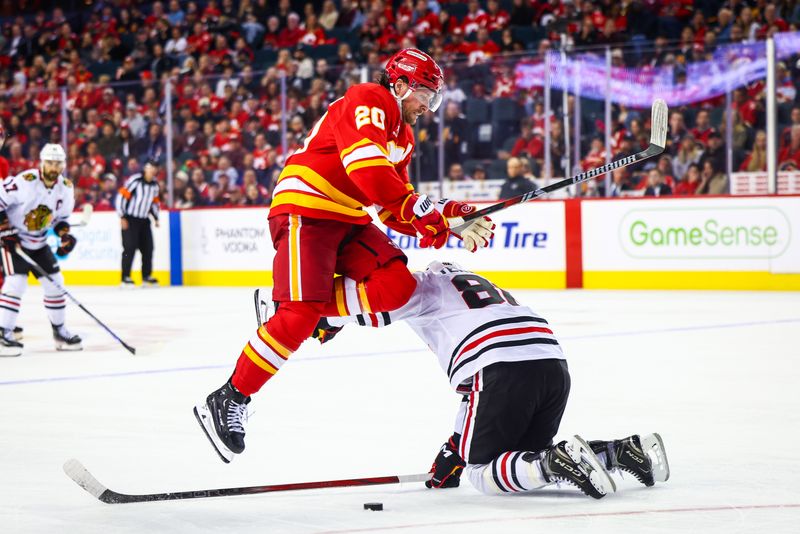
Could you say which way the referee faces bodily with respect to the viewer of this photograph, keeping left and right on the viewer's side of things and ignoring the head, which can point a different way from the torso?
facing the viewer and to the right of the viewer

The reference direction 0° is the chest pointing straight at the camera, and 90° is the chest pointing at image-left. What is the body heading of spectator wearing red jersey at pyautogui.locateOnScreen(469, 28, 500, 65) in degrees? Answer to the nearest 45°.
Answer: approximately 45°

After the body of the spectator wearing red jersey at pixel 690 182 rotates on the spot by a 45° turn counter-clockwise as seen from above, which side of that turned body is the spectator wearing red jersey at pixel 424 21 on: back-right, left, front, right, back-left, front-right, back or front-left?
back-right

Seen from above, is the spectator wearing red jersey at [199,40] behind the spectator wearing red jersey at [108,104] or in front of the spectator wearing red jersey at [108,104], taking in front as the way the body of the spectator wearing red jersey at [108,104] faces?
behind

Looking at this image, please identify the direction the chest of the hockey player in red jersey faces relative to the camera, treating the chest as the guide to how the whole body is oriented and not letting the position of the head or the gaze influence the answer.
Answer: to the viewer's right

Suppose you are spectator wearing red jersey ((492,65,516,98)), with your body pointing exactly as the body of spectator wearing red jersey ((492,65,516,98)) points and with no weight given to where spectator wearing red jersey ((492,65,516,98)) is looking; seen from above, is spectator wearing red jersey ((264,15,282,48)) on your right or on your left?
on your right

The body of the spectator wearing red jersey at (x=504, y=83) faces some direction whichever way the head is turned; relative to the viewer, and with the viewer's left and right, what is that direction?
facing the viewer and to the left of the viewer

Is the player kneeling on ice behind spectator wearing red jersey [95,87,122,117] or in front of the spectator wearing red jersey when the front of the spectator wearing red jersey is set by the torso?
in front

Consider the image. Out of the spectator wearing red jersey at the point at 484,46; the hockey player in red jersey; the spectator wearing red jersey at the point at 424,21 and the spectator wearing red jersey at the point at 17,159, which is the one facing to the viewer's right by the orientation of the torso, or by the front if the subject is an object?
the hockey player in red jersey

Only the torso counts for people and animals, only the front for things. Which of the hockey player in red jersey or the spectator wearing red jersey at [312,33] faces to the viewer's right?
the hockey player in red jersey

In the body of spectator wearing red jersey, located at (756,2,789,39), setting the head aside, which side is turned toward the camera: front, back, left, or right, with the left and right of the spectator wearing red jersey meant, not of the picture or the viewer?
front

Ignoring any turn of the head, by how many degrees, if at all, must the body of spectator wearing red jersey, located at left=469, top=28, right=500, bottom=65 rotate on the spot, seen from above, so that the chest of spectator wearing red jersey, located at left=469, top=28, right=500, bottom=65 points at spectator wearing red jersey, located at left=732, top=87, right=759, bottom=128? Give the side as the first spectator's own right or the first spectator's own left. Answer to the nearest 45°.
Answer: approximately 90° to the first spectator's own left

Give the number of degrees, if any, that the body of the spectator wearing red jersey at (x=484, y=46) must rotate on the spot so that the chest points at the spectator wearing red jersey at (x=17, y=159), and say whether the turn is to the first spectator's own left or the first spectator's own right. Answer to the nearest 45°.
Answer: approximately 45° to the first spectator's own right

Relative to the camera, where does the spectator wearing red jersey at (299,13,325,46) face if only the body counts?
toward the camera

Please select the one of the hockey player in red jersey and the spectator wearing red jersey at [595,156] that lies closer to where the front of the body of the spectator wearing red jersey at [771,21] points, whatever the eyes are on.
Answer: the hockey player in red jersey

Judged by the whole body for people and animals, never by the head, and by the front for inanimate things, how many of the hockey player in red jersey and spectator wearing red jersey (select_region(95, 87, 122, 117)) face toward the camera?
1

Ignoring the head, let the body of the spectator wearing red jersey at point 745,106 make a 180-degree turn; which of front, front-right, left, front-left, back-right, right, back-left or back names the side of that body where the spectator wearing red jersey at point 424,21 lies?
left

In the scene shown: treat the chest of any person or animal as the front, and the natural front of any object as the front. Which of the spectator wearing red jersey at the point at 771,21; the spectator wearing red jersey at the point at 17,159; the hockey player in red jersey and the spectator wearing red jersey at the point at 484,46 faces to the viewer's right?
the hockey player in red jersey

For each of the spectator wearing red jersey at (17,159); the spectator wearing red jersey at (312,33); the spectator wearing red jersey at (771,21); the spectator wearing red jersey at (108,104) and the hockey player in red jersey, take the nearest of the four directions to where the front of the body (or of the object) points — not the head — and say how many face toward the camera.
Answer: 4
